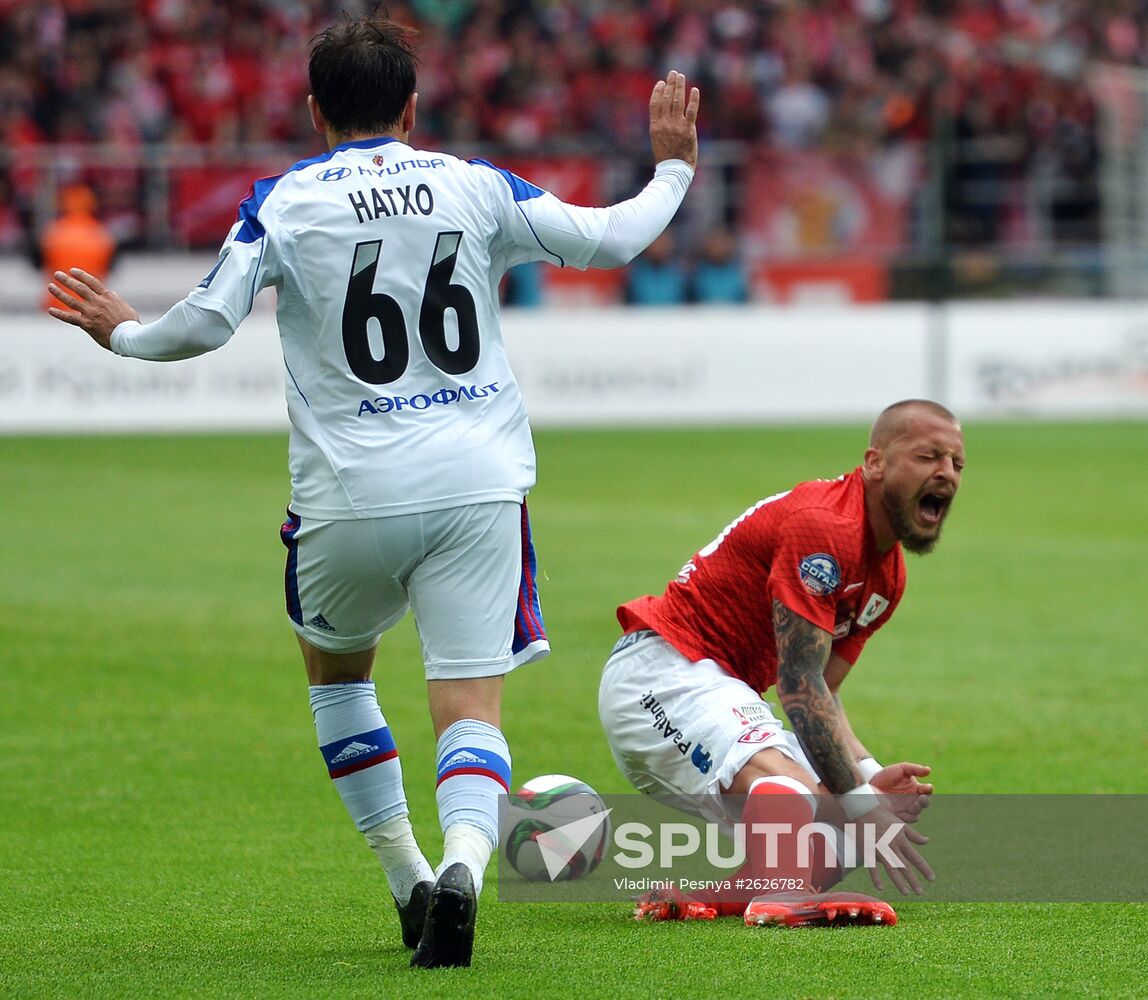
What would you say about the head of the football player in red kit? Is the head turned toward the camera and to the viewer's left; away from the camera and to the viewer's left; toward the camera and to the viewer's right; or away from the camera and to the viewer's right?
toward the camera and to the viewer's right

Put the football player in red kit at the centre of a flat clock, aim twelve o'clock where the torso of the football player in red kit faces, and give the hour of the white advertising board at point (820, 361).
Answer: The white advertising board is roughly at 9 o'clock from the football player in red kit.

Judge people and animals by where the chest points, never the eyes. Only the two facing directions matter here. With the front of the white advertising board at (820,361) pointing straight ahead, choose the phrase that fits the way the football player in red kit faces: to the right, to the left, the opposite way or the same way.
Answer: to the left

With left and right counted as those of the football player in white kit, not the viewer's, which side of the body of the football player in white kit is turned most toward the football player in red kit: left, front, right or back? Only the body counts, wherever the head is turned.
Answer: right

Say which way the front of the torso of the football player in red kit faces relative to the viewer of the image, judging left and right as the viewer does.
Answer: facing to the right of the viewer

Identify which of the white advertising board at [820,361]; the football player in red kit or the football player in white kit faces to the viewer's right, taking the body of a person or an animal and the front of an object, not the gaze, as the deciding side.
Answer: the football player in red kit

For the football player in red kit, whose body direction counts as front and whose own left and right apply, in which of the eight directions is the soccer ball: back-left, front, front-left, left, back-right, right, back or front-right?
back-left

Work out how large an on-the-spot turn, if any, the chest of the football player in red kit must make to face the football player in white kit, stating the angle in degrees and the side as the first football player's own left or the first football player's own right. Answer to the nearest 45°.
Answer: approximately 135° to the first football player's own right

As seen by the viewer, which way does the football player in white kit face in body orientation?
away from the camera
